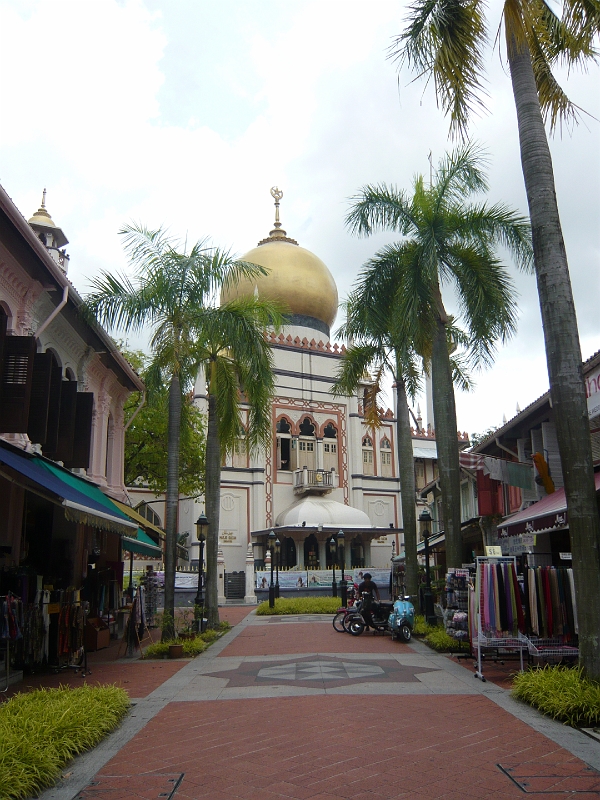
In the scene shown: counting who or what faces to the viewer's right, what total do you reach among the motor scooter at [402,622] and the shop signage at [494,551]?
0

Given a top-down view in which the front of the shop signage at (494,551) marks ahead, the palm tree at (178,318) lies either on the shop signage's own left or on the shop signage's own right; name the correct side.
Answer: on the shop signage's own right

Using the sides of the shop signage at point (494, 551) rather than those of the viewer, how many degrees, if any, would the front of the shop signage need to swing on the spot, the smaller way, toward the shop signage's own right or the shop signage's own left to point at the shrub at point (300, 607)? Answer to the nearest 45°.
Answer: approximately 135° to the shop signage's own right

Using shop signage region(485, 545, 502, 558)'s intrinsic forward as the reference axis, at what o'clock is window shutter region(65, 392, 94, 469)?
The window shutter is roughly at 3 o'clock from the shop signage.

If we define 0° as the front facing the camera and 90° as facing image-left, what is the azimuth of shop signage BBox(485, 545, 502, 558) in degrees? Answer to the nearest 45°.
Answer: approximately 0°

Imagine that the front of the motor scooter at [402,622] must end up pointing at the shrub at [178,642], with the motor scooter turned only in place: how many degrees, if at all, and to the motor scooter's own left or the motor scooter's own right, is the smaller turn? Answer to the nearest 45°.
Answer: approximately 45° to the motor scooter's own right

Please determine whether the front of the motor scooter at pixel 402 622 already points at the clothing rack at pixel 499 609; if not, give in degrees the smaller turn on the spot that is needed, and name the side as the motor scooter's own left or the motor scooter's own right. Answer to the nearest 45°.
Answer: approximately 45° to the motor scooter's own left

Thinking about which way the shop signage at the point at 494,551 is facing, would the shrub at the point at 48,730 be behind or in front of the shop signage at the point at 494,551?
in front
